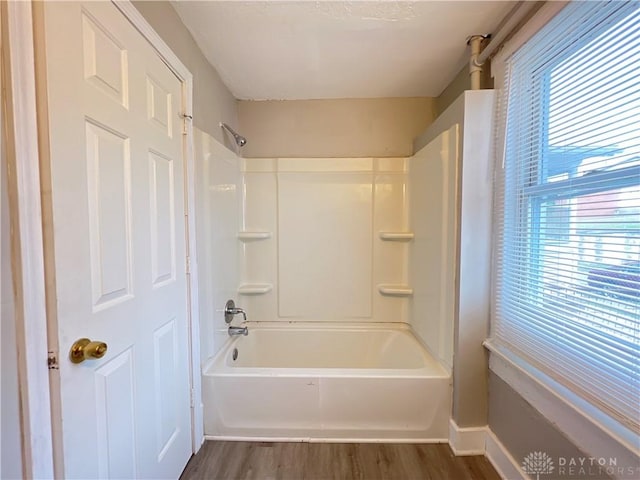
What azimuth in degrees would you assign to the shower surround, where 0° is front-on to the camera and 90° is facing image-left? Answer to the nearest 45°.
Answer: approximately 0°

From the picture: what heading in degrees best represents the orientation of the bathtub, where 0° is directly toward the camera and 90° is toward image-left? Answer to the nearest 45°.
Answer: approximately 0°
